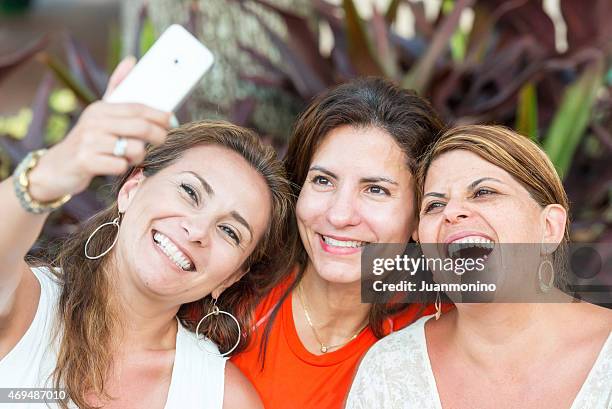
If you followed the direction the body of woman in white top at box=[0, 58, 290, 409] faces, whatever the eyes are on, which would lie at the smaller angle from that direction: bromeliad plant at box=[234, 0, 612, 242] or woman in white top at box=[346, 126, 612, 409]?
the woman in white top

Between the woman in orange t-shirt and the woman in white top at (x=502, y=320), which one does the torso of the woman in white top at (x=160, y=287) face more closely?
the woman in white top

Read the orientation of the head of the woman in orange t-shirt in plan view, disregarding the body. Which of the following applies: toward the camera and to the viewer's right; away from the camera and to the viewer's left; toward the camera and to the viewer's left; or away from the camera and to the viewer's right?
toward the camera and to the viewer's left

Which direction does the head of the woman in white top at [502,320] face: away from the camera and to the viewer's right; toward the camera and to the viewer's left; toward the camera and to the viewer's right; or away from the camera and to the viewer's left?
toward the camera and to the viewer's left

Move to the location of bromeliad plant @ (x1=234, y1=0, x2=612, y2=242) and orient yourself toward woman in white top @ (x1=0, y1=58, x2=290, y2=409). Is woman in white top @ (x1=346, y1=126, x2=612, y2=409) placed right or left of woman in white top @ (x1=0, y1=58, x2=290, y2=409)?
left

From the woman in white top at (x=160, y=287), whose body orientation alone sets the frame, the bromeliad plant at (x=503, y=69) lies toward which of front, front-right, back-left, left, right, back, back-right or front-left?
back-left

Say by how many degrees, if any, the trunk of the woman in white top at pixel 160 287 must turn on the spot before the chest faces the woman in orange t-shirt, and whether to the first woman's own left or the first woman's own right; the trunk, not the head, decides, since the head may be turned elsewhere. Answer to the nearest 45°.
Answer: approximately 90° to the first woman's own left

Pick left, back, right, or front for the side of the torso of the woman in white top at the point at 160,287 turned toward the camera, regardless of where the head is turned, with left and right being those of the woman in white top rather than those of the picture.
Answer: front

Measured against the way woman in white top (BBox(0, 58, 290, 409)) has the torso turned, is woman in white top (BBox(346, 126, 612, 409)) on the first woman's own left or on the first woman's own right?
on the first woman's own left
